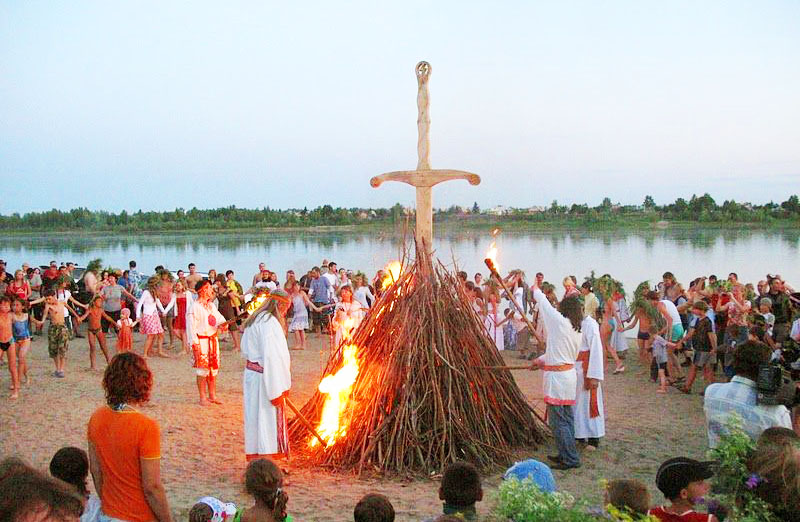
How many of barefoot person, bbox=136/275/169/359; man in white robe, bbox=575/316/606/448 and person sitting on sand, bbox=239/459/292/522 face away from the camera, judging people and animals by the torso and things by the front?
1

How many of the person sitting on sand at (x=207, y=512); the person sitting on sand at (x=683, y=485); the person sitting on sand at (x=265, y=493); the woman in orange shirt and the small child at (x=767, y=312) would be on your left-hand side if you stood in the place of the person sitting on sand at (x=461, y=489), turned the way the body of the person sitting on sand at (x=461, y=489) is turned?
3

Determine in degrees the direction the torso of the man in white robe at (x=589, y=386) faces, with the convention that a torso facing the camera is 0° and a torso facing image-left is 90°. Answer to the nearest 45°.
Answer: approximately 90°

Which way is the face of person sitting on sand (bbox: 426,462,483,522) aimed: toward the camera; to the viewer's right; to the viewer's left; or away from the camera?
away from the camera

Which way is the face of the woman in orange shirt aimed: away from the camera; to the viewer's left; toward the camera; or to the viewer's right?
away from the camera

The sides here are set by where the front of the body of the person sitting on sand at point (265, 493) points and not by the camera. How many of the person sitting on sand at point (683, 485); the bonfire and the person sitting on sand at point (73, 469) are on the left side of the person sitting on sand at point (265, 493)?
1

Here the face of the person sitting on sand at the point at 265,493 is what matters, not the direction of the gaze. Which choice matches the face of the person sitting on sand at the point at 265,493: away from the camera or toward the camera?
away from the camera

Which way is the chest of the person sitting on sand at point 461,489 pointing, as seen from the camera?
away from the camera

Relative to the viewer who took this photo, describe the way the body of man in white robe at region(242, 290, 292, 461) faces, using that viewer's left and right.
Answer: facing to the right of the viewer

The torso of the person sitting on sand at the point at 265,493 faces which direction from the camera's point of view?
away from the camera

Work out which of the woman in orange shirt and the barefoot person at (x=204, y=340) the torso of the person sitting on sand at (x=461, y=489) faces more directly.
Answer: the barefoot person

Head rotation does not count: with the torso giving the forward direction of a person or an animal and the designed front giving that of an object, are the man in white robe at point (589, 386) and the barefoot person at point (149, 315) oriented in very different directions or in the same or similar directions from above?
very different directions

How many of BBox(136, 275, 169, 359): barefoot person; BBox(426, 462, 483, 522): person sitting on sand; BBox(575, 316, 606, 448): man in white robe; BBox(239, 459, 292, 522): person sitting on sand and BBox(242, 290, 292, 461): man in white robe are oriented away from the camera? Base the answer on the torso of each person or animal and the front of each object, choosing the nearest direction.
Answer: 2

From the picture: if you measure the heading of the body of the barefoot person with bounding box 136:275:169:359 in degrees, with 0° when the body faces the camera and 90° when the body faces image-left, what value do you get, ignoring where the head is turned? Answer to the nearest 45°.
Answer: approximately 315°
